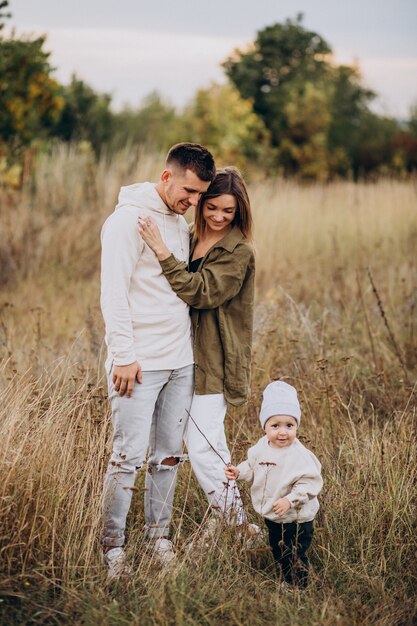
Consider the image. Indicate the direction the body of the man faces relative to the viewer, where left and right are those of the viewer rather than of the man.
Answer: facing the viewer and to the right of the viewer

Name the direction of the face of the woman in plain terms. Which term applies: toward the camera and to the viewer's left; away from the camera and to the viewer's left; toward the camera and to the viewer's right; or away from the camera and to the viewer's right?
toward the camera and to the viewer's left

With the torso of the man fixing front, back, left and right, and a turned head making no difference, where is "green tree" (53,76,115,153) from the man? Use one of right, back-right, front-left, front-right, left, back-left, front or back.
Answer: back-left

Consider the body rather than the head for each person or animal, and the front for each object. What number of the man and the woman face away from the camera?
0

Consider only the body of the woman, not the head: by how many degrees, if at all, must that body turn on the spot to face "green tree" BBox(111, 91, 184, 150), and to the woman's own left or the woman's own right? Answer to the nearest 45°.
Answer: approximately 135° to the woman's own right

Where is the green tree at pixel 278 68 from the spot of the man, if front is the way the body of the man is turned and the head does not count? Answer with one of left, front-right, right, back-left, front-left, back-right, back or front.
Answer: back-left

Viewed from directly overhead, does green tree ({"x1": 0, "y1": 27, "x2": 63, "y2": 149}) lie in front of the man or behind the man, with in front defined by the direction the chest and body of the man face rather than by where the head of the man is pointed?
behind

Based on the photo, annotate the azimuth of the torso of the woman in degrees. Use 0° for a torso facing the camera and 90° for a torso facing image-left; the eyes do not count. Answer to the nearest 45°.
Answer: approximately 45°
